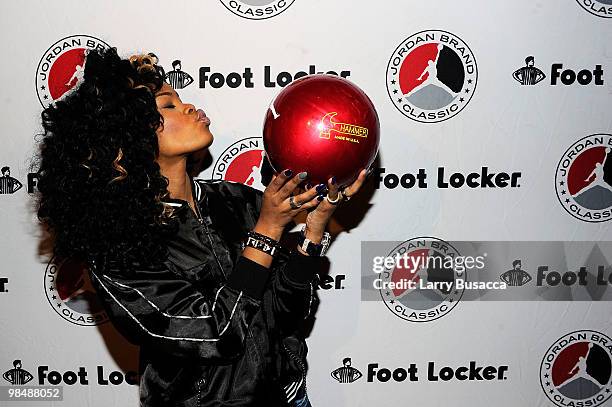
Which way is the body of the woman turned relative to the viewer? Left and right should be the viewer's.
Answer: facing the viewer and to the right of the viewer

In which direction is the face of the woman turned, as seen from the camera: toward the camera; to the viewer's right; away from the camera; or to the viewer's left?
to the viewer's right
